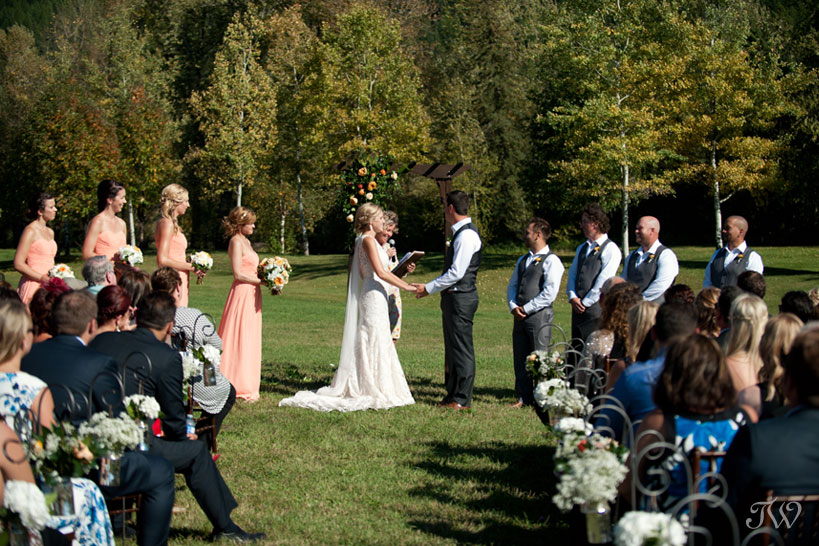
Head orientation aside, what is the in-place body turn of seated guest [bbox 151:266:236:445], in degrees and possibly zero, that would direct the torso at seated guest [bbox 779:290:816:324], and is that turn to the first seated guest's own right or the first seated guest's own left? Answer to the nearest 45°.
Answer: approximately 90° to the first seated guest's own right

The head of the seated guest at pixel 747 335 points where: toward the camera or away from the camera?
away from the camera

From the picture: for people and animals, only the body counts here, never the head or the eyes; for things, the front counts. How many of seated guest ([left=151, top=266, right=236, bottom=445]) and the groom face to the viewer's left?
1

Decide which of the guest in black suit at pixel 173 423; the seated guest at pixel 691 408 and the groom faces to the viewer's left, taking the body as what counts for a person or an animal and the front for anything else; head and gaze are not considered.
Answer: the groom

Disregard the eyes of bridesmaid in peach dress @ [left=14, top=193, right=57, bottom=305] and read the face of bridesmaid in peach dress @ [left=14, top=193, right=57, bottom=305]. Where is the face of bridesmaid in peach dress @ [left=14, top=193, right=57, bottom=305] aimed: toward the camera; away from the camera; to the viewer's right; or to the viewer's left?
to the viewer's right

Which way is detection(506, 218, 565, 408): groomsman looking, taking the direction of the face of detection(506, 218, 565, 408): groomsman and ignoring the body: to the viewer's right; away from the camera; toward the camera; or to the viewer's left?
to the viewer's left

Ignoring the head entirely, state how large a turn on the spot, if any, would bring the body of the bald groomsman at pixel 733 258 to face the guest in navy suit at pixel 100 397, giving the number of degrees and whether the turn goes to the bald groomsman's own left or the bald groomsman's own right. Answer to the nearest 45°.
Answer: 0° — they already face them

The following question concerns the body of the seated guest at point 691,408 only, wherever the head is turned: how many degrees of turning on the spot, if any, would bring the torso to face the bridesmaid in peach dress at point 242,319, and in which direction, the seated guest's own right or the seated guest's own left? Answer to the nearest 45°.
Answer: approximately 45° to the seated guest's own left

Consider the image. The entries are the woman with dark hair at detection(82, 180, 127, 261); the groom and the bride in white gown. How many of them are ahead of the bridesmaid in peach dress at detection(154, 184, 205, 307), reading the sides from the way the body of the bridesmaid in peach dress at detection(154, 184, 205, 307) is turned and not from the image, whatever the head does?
2

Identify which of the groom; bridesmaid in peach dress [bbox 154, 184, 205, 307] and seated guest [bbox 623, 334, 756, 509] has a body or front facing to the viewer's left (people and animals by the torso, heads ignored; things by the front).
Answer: the groom

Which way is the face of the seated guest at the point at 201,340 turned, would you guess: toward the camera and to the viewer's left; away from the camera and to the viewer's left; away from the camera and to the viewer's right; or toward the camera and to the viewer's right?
away from the camera and to the viewer's right

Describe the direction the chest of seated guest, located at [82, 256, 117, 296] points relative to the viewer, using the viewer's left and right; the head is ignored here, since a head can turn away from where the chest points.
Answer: facing away from the viewer and to the right of the viewer

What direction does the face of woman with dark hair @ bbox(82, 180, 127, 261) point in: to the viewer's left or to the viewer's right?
to the viewer's right

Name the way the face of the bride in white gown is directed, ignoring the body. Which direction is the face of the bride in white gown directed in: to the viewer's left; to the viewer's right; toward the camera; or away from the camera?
to the viewer's right

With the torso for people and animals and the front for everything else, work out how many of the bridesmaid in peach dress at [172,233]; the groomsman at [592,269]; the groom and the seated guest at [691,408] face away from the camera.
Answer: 1

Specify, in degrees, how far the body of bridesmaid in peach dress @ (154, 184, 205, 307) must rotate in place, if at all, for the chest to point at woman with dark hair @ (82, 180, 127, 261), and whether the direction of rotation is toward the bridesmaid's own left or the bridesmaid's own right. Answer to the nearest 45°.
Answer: approximately 180°

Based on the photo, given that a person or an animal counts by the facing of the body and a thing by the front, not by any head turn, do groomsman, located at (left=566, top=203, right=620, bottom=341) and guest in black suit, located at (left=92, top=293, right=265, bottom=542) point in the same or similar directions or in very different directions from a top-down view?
very different directions

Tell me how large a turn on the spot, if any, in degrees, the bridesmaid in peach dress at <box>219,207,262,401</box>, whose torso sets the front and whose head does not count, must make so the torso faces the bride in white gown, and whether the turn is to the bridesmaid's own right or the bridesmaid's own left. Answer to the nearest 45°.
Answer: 0° — they already face them

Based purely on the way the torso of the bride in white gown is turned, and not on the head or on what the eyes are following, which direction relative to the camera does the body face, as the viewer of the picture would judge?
to the viewer's right

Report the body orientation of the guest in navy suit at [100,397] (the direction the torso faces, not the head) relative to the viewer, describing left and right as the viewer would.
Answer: facing away from the viewer and to the right of the viewer

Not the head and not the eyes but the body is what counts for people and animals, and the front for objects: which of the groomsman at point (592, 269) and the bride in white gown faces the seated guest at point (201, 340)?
the groomsman
